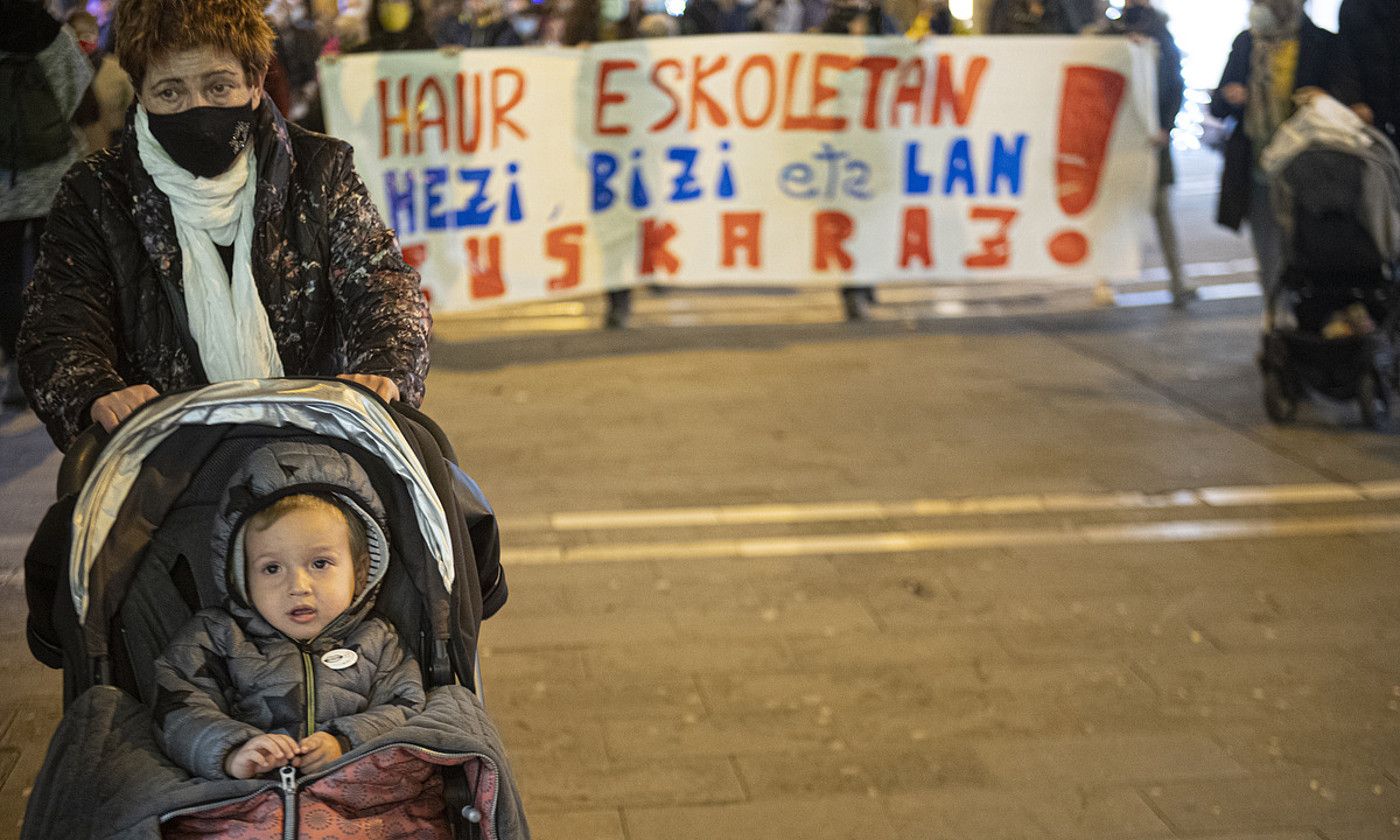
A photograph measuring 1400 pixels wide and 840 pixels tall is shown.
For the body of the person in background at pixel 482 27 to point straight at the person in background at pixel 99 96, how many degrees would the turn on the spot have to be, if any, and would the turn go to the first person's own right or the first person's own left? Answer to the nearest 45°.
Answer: approximately 45° to the first person's own right

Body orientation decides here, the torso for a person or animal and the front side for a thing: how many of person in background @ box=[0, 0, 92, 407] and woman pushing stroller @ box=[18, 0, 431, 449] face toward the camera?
2

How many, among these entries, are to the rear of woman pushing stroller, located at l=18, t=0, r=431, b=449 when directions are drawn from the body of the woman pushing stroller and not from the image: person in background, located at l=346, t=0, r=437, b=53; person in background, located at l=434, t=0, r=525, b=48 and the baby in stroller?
2

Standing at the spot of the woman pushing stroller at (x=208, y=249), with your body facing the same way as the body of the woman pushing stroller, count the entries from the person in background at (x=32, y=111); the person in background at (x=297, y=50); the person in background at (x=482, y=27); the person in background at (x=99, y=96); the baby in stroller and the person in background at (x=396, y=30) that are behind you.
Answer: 5

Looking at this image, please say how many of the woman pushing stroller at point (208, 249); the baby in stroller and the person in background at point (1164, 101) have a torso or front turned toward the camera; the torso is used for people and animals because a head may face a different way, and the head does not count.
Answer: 3

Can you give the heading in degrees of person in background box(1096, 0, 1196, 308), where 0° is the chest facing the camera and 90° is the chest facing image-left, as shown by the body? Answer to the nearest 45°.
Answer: approximately 0°

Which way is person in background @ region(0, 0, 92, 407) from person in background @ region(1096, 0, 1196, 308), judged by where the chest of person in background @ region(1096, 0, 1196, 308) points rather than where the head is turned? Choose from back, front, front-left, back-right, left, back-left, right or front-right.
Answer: front-right

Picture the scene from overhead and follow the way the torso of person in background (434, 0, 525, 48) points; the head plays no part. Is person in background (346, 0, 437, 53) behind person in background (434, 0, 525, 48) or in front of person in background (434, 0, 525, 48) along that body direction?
in front

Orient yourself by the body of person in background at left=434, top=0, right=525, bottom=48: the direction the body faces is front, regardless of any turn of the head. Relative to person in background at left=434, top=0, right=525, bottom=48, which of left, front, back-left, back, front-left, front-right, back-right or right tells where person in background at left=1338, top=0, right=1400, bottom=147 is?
front-left
